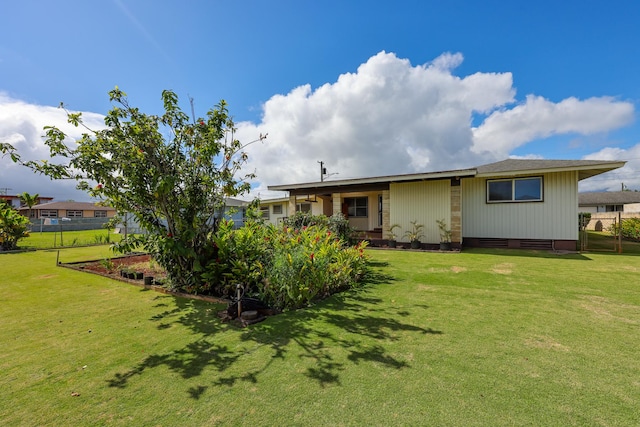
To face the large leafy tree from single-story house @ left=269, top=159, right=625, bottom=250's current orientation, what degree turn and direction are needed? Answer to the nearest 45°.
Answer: approximately 45° to its right

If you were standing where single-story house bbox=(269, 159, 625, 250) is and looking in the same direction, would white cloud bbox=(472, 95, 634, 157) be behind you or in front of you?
behind

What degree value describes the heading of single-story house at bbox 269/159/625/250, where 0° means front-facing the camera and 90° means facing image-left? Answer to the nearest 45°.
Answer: approximately 0°

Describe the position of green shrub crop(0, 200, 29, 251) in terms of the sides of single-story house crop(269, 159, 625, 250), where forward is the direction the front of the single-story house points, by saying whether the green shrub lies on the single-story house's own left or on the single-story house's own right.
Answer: on the single-story house's own right

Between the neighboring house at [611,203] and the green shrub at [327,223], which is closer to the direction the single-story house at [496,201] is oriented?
the green shrub

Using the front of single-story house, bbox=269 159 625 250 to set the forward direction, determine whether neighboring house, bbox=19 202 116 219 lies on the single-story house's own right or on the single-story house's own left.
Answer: on the single-story house's own right

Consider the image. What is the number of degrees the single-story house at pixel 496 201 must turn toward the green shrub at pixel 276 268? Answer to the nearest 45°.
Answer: approximately 45° to its right

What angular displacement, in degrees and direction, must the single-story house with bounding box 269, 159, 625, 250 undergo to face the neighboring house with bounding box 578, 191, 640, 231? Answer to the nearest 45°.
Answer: approximately 135° to its left

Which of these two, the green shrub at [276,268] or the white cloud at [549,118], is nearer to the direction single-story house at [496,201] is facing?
the green shrub

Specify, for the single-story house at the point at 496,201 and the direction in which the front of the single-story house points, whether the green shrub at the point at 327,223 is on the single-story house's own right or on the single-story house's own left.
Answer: on the single-story house's own right
